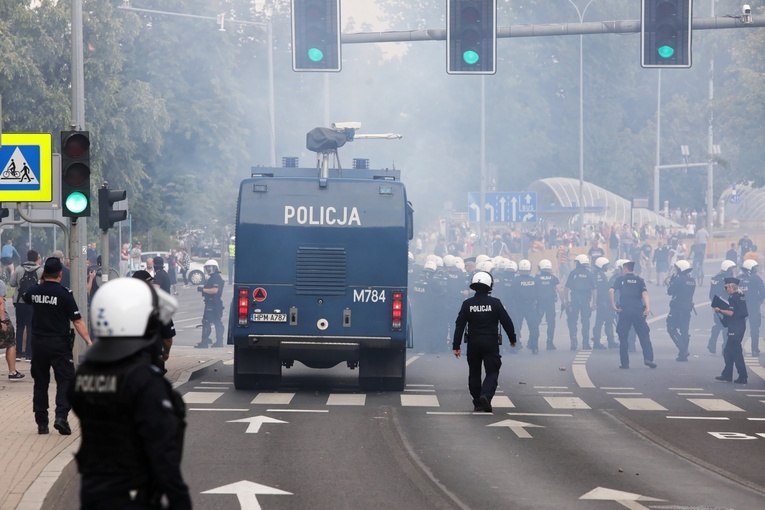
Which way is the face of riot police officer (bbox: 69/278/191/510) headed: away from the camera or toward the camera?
away from the camera

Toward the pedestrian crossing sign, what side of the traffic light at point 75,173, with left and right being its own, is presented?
right

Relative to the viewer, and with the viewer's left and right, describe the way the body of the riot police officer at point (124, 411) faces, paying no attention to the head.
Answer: facing away from the viewer and to the right of the viewer

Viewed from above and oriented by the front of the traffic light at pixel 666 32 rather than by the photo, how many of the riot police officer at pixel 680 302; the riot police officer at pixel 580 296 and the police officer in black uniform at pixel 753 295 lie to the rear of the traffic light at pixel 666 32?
3

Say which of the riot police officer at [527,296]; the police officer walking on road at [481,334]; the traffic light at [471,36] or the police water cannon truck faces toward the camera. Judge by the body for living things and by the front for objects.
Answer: the traffic light

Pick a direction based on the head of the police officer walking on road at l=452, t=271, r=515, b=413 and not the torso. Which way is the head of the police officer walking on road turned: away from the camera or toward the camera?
away from the camera

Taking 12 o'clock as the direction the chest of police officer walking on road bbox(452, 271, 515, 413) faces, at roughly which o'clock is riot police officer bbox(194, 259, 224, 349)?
The riot police officer is roughly at 11 o'clock from the police officer walking on road.

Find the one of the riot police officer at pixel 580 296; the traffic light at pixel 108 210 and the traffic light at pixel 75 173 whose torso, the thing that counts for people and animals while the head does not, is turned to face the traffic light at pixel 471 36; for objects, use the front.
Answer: the traffic light at pixel 108 210
